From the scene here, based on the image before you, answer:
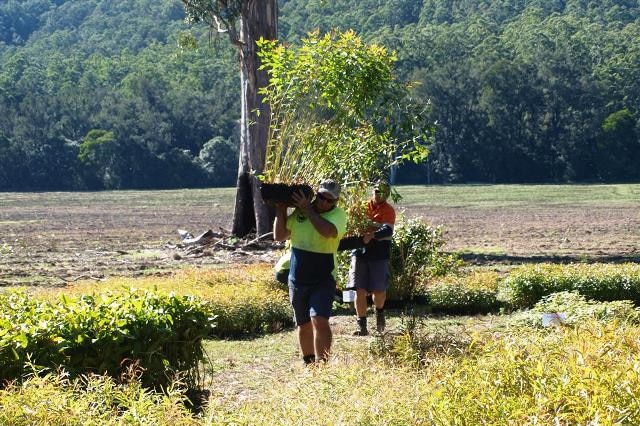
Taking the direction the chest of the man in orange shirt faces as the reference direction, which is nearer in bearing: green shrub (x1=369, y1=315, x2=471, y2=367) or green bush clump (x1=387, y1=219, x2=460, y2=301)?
the green shrub

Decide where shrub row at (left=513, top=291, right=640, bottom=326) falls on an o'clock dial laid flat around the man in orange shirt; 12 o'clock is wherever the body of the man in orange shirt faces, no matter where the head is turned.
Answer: The shrub row is roughly at 9 o'clock from the man in orange shirt.

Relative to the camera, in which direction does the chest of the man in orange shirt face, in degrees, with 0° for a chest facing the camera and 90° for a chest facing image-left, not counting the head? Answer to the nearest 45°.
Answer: approximately 45°

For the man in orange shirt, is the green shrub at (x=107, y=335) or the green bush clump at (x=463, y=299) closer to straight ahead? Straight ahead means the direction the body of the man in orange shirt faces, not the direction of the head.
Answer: the green shrub

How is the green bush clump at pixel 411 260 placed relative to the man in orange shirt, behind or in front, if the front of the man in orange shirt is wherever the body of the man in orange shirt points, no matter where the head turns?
behind

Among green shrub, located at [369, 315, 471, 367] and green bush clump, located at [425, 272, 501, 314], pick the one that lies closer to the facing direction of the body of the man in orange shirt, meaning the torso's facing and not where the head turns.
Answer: the green shrub
